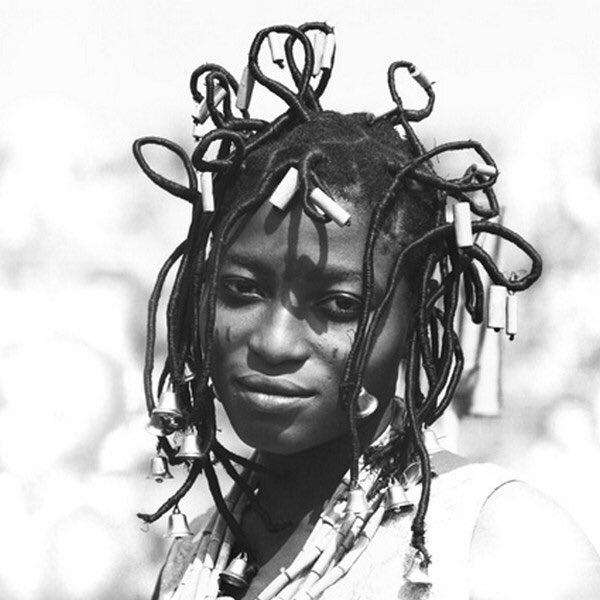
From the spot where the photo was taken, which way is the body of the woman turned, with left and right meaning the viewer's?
facing the viewer and to the left of the viewer
